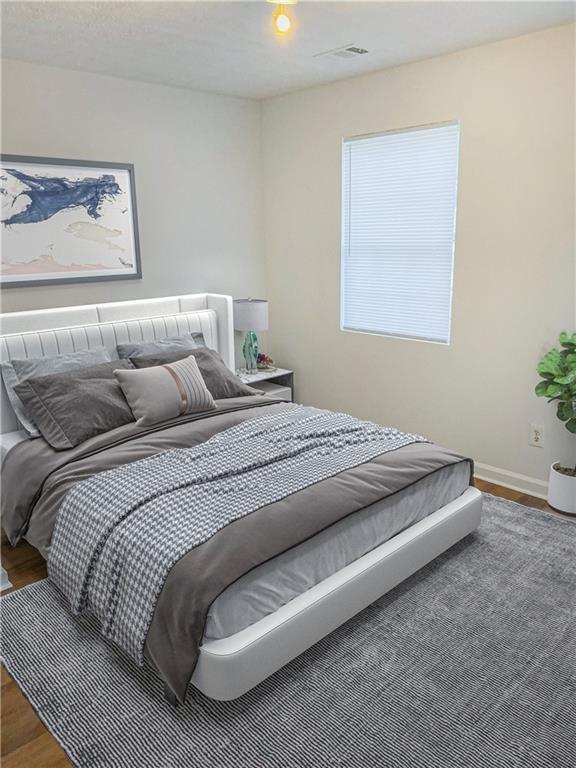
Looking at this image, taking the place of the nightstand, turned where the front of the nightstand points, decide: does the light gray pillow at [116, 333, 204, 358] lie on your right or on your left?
on your right

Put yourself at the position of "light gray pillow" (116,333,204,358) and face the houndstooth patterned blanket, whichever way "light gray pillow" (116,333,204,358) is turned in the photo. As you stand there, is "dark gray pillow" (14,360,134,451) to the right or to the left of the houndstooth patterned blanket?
right

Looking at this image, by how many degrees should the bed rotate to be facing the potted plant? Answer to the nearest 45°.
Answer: approximately 45° to its left

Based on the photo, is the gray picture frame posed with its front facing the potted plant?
yes
